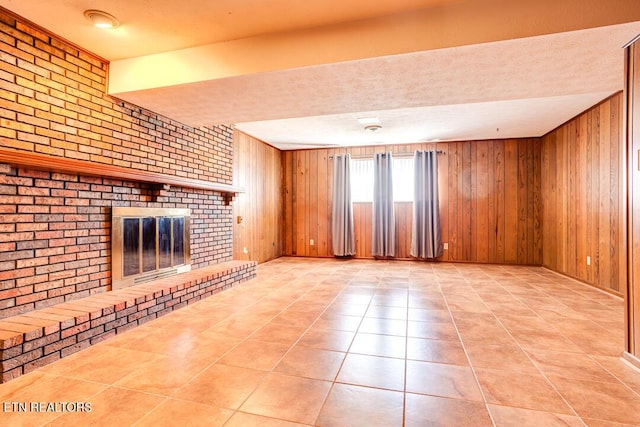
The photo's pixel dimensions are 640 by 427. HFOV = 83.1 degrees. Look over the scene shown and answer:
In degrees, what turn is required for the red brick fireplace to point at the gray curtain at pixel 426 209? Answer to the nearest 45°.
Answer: approximately 45° to its left

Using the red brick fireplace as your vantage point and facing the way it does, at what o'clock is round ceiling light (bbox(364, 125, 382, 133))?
The round ceiling light is roughly at 10 o'clock from the red brick fireplace.

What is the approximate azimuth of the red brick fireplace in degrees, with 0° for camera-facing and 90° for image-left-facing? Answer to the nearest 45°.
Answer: approximately 315°

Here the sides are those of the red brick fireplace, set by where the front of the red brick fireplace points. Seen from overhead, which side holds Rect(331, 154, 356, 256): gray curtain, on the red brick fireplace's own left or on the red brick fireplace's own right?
on the red brick fireplace's own left
